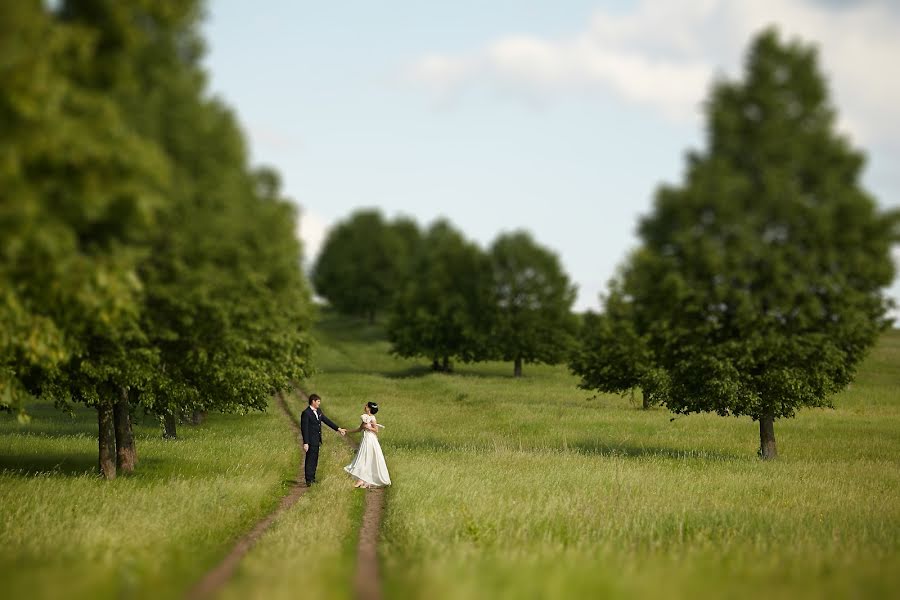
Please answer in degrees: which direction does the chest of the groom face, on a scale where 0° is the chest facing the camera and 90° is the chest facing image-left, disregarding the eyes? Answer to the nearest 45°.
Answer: approximately 315°

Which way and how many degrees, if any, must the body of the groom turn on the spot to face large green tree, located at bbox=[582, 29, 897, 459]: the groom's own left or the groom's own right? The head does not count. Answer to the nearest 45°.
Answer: approximately 45° to the groom's own left

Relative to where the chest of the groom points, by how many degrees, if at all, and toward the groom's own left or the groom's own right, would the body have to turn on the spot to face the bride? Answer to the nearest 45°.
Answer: approximately 45° to the groom's own left
